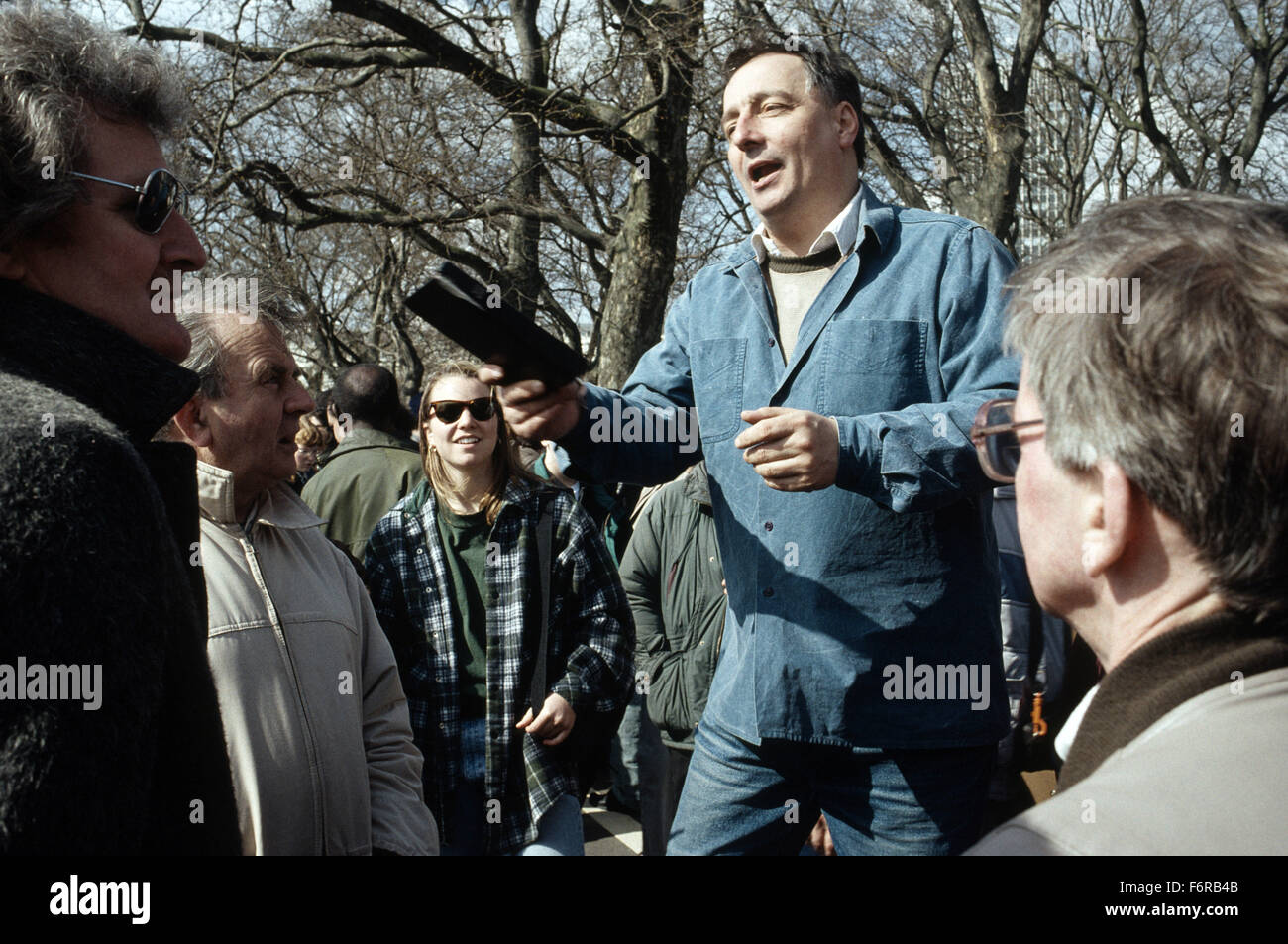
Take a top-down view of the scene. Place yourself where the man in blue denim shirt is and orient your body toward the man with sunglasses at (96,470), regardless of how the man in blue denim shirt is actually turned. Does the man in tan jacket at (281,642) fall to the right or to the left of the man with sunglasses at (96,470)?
right

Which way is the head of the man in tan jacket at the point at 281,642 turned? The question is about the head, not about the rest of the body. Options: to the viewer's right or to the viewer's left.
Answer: to the viewer's right

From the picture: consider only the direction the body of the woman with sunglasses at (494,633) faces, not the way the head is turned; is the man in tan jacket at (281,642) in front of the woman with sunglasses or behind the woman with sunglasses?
in front

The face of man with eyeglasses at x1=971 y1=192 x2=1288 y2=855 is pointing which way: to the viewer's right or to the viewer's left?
to the viewer's left

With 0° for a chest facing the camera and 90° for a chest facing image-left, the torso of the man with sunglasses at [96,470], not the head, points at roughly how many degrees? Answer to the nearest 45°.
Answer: approximately 270°

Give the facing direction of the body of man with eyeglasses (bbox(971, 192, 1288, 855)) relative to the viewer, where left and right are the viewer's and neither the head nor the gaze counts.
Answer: facing away from the viewer and to the left of the viewer

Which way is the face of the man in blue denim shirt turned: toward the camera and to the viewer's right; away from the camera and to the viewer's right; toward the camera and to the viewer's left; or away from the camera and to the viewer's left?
toward the camera and to the viewer's left

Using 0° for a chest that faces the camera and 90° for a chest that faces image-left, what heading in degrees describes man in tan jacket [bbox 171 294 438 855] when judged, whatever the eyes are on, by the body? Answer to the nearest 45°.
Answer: approximately 315°

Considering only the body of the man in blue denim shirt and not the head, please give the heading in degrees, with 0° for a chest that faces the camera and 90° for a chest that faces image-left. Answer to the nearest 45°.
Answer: approximately 45°

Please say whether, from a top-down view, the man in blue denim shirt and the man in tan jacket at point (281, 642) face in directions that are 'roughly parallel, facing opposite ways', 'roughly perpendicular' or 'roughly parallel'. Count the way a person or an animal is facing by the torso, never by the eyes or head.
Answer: roughly perpendicular

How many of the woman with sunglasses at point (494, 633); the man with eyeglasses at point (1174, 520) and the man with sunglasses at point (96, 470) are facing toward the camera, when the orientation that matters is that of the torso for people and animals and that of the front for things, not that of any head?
1

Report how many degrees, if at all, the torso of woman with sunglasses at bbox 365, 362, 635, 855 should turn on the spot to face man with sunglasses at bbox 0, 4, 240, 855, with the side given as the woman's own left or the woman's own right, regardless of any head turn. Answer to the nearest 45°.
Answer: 0° — they already face them

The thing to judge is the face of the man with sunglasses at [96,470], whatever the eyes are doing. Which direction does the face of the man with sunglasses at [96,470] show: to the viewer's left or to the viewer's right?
to the viewer's right

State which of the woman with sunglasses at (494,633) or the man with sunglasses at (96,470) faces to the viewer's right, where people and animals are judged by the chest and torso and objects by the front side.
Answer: the man with sunglasses
